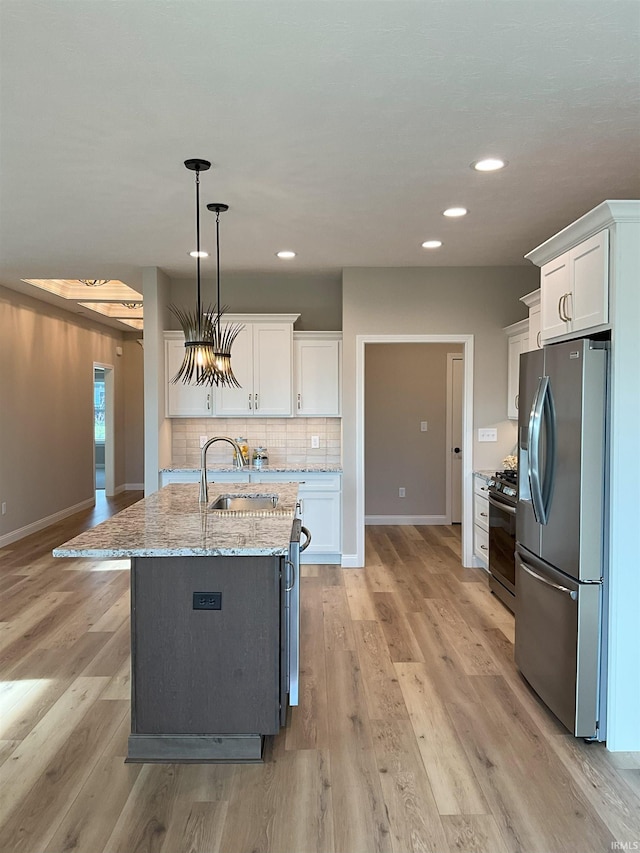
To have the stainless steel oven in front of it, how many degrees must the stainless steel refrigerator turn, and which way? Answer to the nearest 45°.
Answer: approximately 90° to its right

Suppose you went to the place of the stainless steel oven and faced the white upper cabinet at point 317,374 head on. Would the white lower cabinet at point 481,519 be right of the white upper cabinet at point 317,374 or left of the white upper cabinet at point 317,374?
right

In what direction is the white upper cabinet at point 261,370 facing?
toward the camera

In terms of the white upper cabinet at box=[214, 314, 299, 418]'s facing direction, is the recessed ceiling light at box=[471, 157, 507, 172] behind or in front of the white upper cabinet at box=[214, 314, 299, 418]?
in front

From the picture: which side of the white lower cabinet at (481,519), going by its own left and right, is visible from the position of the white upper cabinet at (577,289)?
left

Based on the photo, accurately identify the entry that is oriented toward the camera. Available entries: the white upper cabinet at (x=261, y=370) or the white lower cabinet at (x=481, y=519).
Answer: the white upper cabinet

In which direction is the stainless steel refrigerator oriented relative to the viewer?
to the viewer's left

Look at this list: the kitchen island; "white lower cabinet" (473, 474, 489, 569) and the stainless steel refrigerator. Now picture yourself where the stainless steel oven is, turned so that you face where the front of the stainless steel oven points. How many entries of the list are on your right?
1

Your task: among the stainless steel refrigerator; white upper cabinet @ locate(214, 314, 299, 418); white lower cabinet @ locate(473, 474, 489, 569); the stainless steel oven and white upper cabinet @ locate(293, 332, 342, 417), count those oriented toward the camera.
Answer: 2

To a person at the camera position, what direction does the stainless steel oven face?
facing to the left of the viewer

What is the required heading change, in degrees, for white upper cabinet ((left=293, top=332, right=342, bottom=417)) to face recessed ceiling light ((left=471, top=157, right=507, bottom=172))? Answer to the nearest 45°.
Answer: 0° — it already faces it

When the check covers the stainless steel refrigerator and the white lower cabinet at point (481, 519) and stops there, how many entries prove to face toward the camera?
0

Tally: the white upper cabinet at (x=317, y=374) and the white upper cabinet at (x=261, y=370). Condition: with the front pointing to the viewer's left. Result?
0

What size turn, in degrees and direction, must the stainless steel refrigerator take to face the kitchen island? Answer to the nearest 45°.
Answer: approximately 45° to its left

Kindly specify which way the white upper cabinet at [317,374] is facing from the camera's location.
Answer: facing the viewer

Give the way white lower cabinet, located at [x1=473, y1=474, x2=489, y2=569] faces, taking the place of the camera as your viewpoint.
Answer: facing to the left of the viewer

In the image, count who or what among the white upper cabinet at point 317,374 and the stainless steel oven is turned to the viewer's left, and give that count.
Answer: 1
